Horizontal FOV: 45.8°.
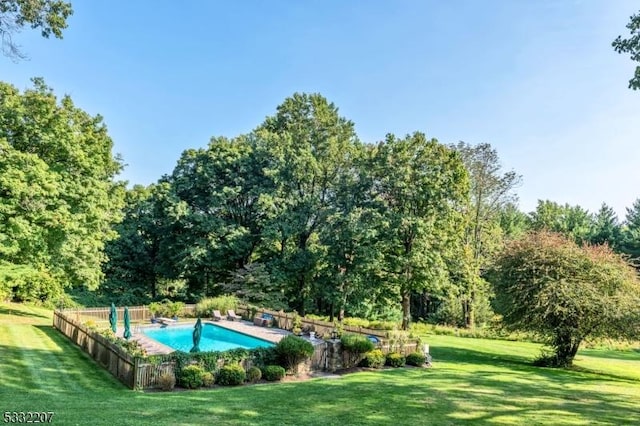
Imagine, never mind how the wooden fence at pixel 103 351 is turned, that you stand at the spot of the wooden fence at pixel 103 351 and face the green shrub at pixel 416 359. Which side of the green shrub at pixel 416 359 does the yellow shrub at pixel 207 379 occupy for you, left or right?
right

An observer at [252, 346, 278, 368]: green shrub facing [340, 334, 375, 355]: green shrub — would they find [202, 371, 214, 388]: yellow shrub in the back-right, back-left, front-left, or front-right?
back-right

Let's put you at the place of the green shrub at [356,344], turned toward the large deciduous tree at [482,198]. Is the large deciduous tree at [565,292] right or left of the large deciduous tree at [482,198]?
right
